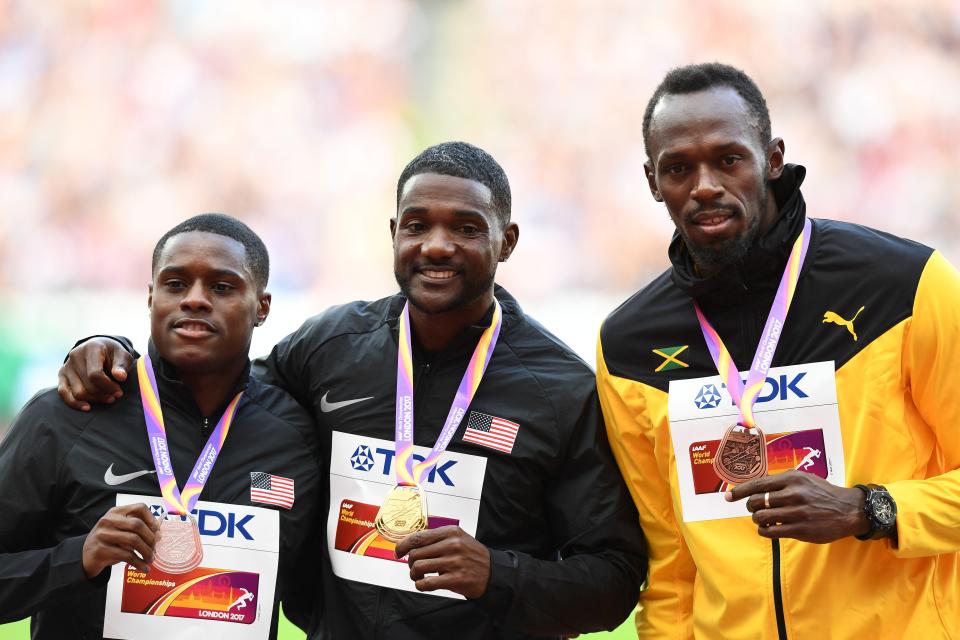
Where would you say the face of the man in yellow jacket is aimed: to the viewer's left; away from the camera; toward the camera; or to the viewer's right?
toward the camera

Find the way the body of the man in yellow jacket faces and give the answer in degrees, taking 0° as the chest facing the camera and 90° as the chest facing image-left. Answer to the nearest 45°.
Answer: approximately 0°
